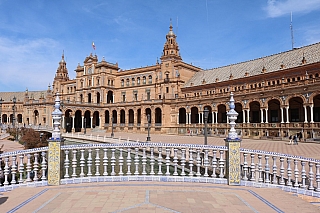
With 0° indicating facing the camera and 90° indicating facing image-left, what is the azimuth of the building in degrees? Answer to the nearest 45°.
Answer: approximately 45°
